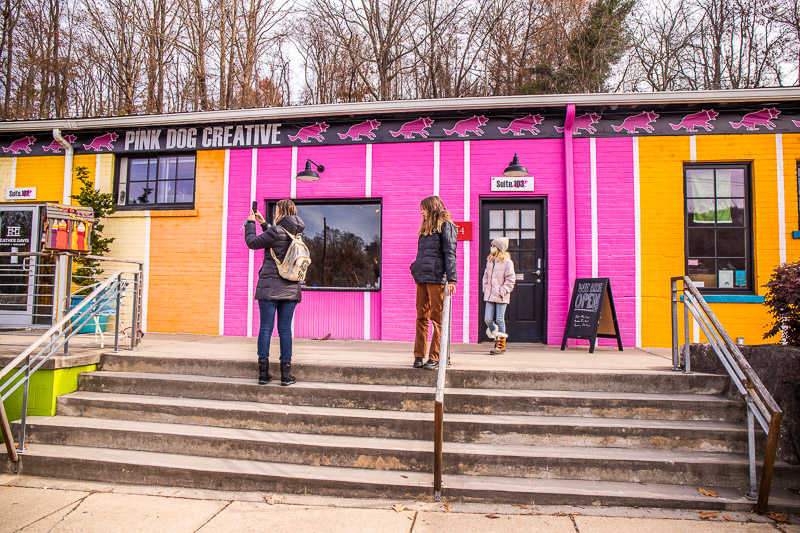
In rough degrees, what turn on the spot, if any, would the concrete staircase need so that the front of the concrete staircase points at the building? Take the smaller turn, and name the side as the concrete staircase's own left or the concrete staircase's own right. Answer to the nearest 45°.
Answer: approximately 180°

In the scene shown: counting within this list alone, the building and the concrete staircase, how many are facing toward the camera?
2

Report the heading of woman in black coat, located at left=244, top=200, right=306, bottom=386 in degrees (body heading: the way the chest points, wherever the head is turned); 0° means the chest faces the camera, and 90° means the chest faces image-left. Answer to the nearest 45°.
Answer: approximately 135°

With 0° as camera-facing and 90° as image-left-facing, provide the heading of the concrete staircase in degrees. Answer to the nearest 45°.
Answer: approximately 0°

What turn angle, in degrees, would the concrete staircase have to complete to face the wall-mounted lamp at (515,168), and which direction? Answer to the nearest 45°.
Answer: approximately 135° to its left

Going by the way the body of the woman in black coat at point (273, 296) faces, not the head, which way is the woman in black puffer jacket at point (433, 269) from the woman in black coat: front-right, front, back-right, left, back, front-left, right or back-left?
back-right

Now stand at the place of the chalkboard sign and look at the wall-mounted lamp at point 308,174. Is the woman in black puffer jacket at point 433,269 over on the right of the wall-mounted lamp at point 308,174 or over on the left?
left

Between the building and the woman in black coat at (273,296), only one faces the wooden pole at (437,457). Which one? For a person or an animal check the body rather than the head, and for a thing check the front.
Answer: the building
